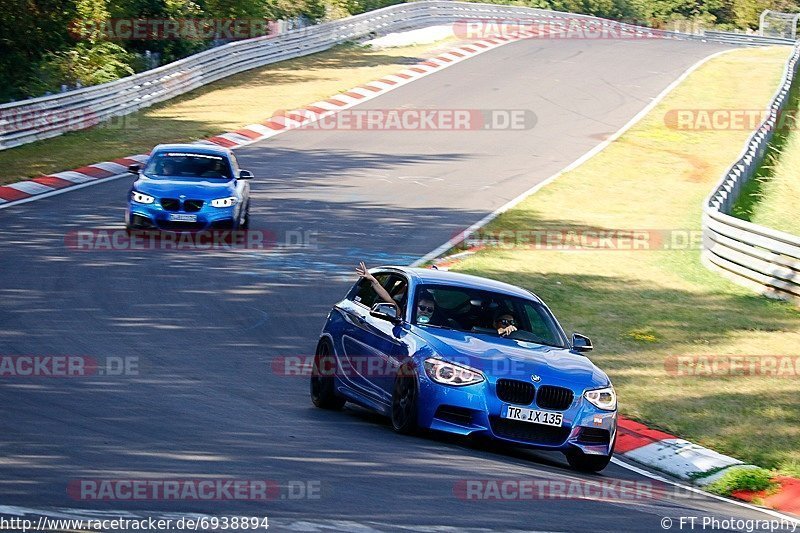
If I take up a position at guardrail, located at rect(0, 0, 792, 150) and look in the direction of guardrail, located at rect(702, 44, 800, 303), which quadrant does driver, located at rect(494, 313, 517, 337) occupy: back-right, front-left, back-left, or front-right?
front-right

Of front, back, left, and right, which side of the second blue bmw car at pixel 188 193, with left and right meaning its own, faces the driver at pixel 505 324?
front

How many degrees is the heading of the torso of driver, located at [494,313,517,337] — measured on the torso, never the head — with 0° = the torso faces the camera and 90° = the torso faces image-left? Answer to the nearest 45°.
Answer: approximately 315°

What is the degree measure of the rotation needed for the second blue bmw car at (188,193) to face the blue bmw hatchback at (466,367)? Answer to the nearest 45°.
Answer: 0° — it already faces it

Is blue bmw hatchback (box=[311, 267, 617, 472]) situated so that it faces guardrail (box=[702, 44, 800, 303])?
no

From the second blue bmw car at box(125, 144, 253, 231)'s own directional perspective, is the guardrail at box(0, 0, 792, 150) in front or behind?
behind

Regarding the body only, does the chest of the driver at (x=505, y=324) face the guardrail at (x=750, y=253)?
no

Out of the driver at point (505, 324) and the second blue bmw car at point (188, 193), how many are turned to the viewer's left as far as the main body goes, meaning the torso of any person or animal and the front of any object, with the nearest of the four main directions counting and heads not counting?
0

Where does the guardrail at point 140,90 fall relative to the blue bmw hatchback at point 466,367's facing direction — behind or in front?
behind

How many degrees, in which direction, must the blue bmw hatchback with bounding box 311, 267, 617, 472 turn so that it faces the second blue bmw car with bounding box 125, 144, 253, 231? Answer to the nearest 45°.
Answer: approximately 180°

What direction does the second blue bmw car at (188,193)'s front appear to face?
toward the camera
